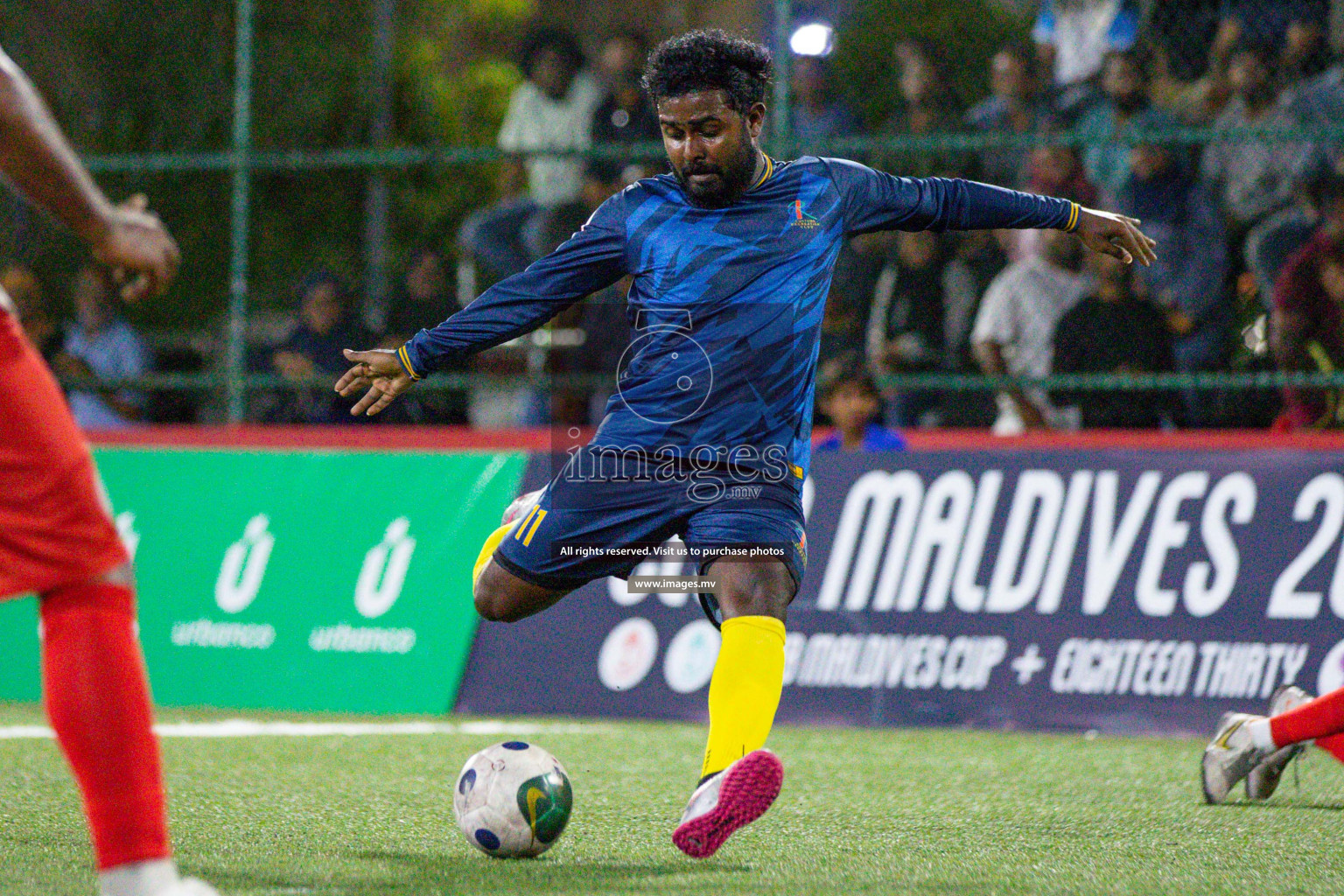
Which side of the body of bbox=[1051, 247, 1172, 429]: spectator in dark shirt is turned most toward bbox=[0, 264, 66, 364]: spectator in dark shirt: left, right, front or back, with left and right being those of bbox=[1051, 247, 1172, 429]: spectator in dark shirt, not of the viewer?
right

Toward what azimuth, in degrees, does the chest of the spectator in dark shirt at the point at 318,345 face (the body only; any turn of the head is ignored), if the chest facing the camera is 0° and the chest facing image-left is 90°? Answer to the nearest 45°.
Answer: approximately 0°

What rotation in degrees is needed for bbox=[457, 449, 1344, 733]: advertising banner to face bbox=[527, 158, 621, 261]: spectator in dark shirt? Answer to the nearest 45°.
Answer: approximately 135° to its right

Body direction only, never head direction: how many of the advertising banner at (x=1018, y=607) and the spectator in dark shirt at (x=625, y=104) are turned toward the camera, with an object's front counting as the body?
2

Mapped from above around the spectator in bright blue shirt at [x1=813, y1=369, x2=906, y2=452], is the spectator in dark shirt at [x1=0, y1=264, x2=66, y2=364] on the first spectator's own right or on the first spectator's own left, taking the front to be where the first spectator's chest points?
on the first spectator's own right

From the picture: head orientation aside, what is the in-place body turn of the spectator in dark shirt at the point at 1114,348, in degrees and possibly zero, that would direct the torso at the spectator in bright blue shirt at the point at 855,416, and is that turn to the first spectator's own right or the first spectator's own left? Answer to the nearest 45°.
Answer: approximately 90° to the first spectator's own right

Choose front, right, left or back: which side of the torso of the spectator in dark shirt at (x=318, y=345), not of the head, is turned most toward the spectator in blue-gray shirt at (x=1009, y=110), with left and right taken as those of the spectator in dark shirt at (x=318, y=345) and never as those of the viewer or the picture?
left

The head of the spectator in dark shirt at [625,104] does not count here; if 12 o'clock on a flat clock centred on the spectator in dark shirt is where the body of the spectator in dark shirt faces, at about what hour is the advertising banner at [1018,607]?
The advertising banner is roughly at 11 o'clock from the spectator in dark shirt.

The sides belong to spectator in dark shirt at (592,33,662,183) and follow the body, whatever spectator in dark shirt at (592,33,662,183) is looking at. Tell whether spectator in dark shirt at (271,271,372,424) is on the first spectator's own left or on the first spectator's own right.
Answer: on the first spectator's own right

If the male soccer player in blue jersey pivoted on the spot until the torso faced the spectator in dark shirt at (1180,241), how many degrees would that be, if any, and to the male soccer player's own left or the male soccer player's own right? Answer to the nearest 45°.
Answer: approximately 135° to the male soccer player's own left

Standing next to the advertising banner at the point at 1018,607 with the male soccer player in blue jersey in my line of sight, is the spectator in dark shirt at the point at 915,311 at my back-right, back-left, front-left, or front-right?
back-right
